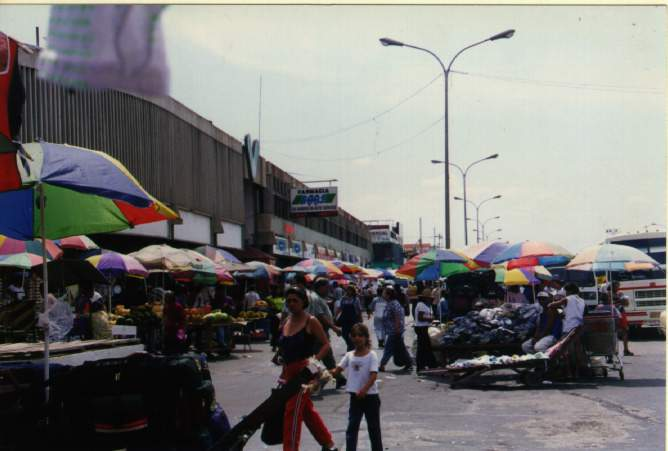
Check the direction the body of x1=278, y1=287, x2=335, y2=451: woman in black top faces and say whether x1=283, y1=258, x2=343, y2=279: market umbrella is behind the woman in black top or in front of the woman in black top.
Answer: behind

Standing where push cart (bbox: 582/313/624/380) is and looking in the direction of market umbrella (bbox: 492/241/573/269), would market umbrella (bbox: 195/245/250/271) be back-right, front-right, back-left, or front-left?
front-left

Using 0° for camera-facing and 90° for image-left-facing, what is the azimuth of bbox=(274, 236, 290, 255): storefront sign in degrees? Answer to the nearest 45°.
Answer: approximately 315°

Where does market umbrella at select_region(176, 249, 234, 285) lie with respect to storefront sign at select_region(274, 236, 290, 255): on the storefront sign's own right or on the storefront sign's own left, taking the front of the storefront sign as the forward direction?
on the storefront sign's own right

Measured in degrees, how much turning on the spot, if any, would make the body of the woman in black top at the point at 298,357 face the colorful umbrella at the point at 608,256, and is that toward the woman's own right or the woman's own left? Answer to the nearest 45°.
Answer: approximately 180°

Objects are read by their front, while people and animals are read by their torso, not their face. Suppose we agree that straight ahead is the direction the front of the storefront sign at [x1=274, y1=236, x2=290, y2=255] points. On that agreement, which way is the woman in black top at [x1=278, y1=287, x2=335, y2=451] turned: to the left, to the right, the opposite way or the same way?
to the right

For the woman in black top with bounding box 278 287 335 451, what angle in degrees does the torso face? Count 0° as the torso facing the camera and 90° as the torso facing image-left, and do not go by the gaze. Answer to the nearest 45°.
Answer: approximately 45°

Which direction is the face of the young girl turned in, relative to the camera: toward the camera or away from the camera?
toward the camera
